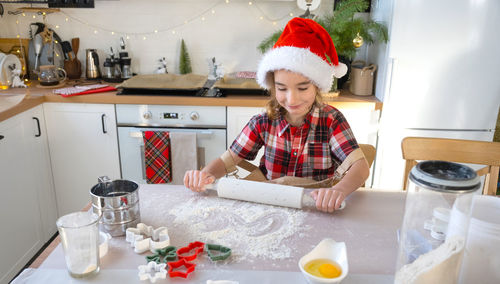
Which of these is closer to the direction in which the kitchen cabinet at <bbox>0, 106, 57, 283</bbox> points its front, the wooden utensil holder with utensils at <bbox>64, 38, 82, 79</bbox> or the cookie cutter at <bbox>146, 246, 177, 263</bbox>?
the cookie cutter

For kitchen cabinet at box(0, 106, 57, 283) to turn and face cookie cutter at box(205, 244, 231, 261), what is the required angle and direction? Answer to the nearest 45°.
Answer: approximately 45° to its right

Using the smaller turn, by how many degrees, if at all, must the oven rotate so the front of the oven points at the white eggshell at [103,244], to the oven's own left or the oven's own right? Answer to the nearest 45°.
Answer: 0° — it already faces it

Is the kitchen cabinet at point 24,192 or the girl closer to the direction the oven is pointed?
the girl

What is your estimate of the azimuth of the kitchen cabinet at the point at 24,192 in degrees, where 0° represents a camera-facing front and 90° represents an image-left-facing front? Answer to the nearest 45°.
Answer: approximately 315°

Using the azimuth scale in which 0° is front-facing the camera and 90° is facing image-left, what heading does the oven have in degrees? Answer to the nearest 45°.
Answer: approximately 0°

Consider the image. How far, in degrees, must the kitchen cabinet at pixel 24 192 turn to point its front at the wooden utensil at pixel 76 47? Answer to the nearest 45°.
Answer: approximately 90° to its left

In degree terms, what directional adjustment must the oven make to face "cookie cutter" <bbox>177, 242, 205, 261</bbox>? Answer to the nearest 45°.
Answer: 0° — it already faces it

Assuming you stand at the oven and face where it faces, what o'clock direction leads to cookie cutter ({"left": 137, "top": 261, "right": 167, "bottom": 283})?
The cookie cutter is roughly at 12 o'clock from the oven.

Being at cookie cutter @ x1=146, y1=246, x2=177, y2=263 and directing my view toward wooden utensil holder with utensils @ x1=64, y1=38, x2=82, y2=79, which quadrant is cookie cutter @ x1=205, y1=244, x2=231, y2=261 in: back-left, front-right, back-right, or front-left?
back-right

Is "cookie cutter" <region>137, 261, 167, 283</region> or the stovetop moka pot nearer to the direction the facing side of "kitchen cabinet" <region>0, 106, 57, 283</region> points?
the cookie cutter
